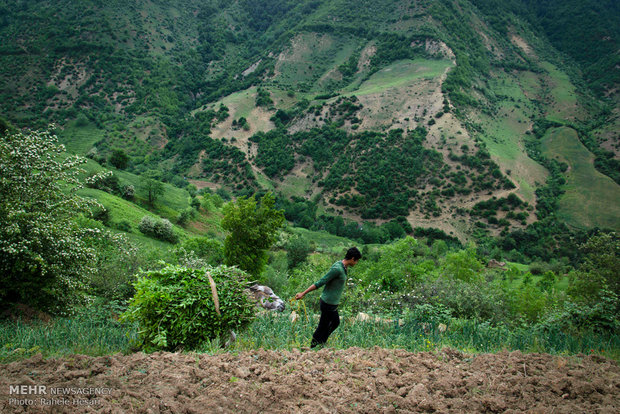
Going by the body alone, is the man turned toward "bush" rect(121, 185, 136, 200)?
no
